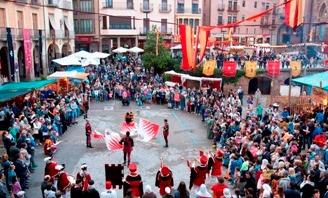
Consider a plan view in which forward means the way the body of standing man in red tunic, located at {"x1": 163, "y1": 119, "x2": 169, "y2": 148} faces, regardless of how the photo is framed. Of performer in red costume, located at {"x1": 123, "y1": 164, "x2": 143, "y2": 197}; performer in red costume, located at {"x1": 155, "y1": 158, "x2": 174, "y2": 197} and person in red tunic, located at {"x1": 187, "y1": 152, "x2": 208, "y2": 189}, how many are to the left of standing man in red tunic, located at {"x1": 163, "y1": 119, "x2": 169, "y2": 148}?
3

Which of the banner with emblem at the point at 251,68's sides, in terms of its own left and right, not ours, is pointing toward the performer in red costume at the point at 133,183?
front

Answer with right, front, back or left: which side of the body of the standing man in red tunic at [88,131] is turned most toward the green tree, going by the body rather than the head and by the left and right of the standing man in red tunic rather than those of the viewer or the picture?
left

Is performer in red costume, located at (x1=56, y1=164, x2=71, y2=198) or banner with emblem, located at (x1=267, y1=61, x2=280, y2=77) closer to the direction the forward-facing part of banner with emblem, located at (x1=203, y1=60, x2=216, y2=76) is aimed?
the performer in red costume

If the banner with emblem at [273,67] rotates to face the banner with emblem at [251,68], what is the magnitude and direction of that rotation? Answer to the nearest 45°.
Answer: approximately 135° to its right

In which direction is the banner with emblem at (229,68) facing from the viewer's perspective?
toward the camera

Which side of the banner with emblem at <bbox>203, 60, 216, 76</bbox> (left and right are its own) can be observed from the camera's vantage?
front

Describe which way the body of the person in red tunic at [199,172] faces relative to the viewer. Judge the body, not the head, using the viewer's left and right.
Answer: facing away from the viewer and to the left of the viewer

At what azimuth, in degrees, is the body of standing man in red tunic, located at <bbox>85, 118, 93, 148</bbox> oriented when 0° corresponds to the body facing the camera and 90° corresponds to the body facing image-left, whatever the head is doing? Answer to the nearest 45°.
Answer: approximately 270°

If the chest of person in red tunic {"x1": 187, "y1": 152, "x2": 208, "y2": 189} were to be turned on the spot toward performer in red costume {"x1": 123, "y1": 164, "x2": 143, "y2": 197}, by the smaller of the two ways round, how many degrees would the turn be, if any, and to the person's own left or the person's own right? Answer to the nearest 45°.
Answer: approximately 90° to the person's own left

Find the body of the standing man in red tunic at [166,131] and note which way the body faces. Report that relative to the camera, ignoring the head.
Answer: to the viewer's left

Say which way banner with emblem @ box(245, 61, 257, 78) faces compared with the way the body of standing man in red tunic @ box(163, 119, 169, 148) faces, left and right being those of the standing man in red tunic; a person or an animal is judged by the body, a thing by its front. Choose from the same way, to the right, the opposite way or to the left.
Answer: to the left
